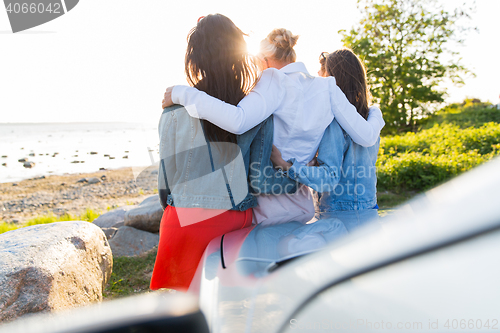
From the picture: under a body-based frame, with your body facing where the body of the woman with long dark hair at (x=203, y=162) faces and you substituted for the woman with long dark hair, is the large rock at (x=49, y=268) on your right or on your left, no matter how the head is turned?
on your left

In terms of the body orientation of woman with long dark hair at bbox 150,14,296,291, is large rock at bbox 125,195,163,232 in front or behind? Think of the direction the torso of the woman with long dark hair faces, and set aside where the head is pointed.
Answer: in front

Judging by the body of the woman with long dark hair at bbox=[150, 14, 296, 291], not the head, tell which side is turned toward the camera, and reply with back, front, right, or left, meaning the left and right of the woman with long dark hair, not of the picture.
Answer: back

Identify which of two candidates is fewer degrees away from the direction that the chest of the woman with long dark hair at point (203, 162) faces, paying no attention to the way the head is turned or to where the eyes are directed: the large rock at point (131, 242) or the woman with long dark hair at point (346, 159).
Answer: the large rock

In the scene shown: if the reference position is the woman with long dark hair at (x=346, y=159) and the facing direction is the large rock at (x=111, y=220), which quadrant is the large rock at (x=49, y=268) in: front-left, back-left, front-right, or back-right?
front-left

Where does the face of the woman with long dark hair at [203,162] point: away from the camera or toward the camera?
away from the camera
